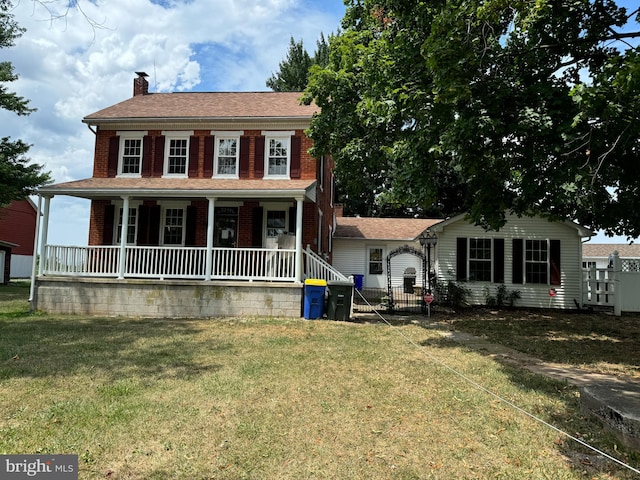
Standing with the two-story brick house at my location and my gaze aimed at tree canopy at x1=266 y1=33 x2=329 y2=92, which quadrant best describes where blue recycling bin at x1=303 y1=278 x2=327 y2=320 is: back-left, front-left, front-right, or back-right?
back-right

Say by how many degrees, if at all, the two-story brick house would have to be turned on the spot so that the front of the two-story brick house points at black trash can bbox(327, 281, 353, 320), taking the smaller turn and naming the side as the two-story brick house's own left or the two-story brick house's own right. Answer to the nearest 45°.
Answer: approximately 45° to the two-story brick house's own left

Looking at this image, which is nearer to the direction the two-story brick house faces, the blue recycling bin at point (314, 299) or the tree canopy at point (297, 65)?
the blue recycling bin

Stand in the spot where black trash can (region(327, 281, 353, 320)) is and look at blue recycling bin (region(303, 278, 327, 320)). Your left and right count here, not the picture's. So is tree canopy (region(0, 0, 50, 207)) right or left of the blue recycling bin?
right

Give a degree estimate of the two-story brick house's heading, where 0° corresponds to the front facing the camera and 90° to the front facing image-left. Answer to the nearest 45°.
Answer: approximately 0°

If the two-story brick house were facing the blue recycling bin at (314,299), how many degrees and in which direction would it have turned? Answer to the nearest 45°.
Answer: approximately 45° to its left

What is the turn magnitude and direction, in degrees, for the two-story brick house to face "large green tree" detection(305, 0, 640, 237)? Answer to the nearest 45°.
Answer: approximately 45° to its left

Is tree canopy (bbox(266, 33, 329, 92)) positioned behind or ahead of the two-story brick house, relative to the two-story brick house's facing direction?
behind
